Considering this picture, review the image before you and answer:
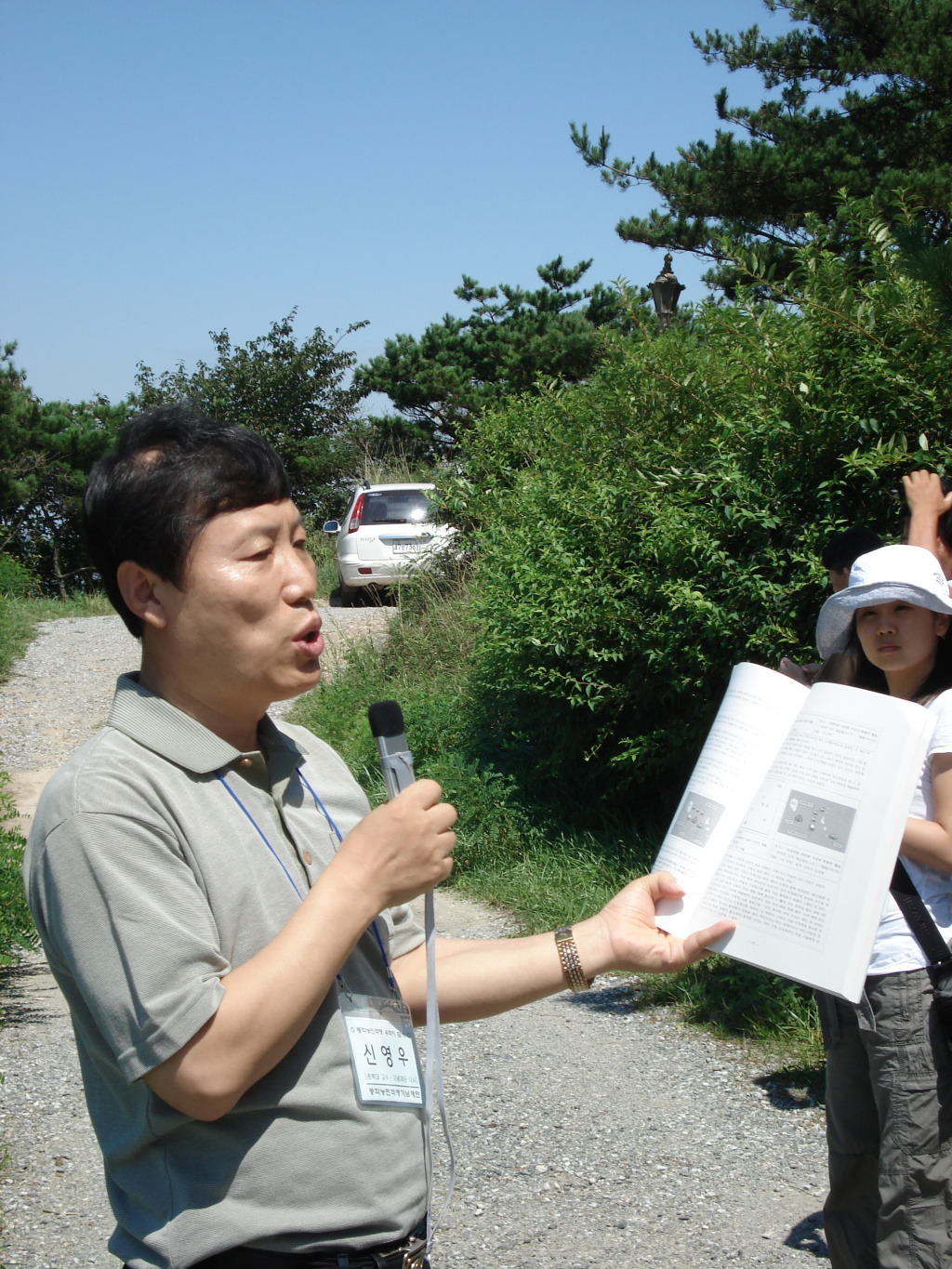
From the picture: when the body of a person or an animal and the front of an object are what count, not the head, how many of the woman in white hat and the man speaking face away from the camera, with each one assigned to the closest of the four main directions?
0

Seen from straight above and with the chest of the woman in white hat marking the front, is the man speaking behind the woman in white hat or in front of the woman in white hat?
in front

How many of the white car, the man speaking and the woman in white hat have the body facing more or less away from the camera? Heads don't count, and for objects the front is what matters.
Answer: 1

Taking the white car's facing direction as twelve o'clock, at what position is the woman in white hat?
The woman in white hat is roughly at 6 o'clock from the white car.

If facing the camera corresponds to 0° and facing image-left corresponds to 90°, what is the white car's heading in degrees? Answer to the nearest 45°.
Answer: approximately 180°

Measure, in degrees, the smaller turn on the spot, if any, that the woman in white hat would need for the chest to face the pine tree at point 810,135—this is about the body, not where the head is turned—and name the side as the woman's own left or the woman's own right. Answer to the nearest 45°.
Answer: approximately 135° to the woman's own right

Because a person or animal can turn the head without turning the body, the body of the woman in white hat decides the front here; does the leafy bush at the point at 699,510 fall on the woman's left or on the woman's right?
on the woman's right

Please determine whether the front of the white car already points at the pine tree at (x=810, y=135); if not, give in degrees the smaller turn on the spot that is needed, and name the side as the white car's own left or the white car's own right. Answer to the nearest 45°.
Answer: approximately 135° to the white car's own right

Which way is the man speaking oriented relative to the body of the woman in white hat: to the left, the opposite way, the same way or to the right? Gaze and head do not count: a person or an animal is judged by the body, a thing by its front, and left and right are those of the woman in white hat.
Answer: to the left

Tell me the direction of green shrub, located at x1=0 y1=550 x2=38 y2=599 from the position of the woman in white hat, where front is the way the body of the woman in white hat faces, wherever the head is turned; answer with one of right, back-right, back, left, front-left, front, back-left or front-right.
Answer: right
